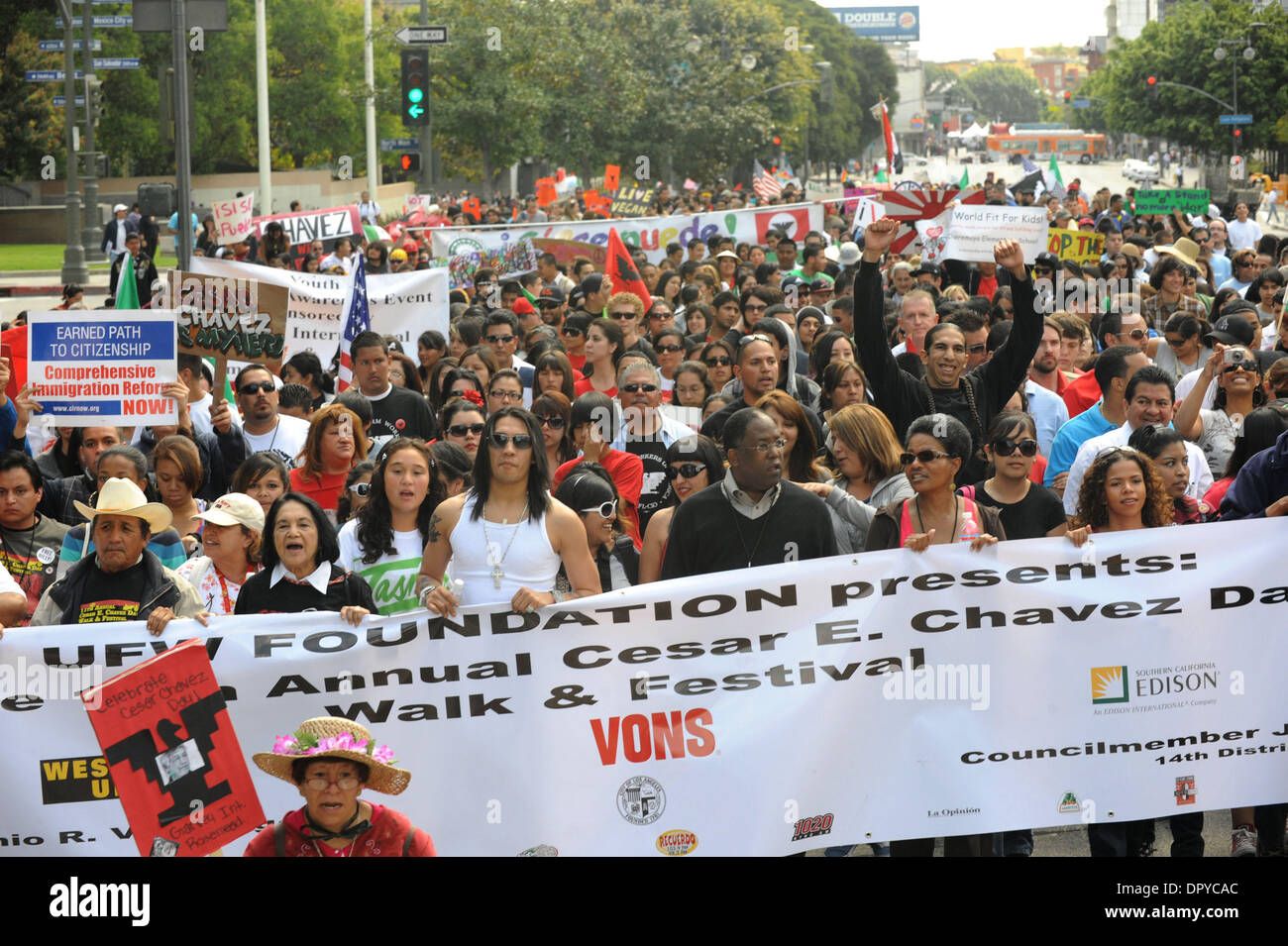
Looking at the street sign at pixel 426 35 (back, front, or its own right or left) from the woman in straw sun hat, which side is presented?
front

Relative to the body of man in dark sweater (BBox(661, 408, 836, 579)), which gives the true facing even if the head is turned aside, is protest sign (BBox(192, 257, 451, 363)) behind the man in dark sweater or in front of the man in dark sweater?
behind

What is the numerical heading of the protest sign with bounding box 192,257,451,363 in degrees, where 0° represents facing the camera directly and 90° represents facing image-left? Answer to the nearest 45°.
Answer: approximately 0°

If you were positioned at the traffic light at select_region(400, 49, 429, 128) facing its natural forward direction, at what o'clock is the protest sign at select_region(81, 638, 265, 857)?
The protest sign is roughly at 12 o'clock from the traffic light.

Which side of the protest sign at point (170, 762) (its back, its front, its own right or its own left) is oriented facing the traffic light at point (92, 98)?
back

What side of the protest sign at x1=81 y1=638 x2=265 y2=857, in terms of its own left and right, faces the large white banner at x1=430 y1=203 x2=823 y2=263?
back

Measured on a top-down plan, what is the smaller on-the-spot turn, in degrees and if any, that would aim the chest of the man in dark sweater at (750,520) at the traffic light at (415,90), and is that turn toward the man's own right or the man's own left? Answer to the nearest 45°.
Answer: approximately 180°

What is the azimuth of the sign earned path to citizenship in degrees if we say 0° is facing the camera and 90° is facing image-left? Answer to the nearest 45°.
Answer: approximately 0°
